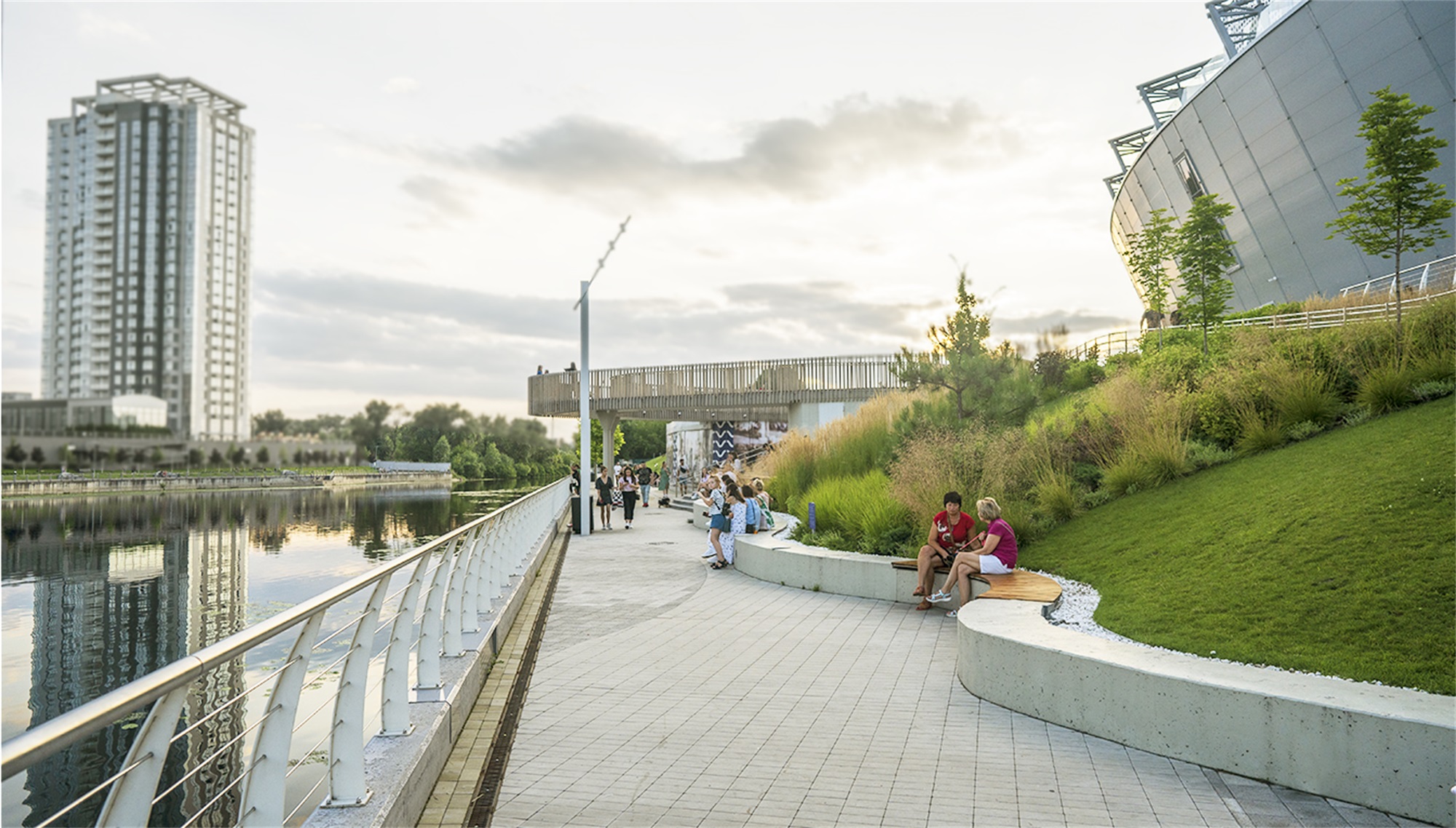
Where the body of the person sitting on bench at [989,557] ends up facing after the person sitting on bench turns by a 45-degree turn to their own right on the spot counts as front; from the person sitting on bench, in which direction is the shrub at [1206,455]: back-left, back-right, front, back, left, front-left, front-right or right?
right

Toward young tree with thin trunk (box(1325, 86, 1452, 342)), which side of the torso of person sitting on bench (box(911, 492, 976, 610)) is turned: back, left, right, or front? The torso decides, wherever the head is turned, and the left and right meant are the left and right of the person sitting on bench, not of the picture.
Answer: back

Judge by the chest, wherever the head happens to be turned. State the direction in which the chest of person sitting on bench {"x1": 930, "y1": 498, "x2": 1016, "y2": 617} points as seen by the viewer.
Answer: to the viewer's left

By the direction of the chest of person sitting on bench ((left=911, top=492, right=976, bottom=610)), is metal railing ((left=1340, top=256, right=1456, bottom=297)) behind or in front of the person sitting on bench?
behind

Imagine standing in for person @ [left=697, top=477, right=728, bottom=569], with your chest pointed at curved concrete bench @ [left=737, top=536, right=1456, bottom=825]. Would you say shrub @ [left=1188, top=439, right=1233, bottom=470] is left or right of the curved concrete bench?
left

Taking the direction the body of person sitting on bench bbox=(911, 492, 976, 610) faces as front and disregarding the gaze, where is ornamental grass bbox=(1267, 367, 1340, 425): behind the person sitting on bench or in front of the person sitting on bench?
behind

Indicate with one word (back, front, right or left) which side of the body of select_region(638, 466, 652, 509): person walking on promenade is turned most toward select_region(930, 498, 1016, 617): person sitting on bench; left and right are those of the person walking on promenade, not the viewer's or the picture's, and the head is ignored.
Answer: front

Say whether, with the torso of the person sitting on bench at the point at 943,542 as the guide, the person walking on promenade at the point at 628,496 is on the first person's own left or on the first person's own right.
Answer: on the first person's own right

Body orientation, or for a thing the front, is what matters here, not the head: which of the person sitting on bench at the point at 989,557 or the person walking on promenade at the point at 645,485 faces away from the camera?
the person walking on promenade
